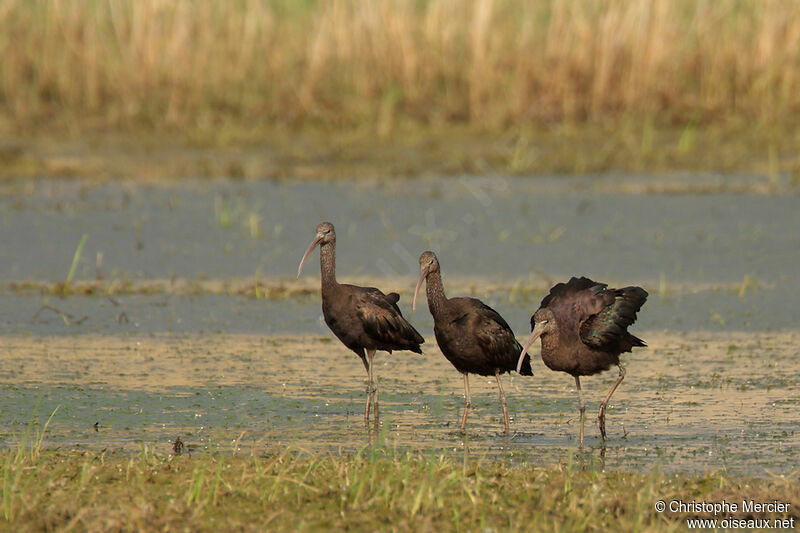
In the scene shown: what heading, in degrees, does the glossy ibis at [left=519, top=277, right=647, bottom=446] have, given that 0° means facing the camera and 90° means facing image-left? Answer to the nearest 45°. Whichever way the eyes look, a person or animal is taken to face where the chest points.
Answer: approximately 45°

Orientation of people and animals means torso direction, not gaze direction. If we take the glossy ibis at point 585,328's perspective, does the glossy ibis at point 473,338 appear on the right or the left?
on its right
